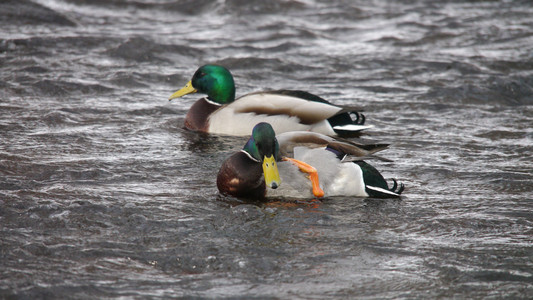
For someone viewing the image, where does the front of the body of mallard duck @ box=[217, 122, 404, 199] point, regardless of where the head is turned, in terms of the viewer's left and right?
facing to the left of the viewer

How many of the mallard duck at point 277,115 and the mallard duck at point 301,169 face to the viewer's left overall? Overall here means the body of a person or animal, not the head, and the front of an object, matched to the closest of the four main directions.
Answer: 2

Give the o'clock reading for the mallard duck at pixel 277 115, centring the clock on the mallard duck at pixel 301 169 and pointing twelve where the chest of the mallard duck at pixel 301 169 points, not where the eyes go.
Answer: the mallard duck at pixel 277 115 is roughly at 3 o'clock from the mallard duck at pixel 301 169.

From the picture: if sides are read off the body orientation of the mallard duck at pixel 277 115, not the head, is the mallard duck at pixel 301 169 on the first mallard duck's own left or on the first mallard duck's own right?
on the first mallard duck's own left

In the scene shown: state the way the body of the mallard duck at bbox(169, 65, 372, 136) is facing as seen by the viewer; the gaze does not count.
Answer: to the viewer's left
